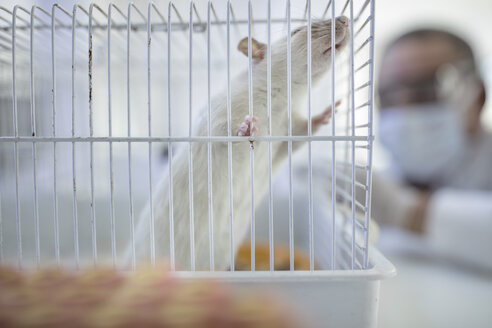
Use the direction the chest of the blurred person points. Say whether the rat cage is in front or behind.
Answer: in front

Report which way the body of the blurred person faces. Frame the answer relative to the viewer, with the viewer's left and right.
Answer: facing the viewer and to the left of the viewer

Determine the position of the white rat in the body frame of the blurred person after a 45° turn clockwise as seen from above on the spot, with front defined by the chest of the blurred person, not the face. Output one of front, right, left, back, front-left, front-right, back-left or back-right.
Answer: left
